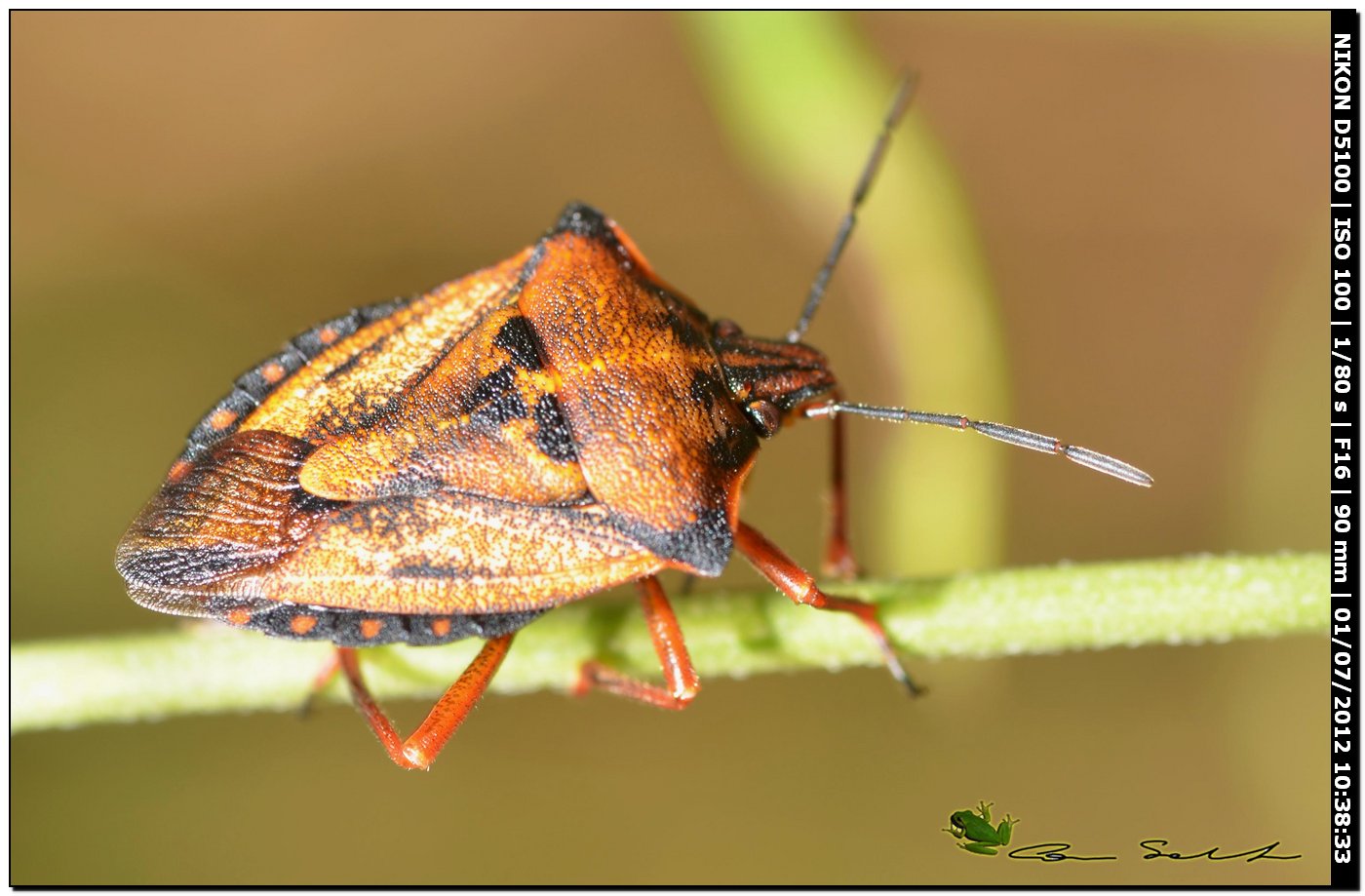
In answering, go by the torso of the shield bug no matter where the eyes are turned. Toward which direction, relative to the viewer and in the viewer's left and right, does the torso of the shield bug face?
facing to the right of the viewer
